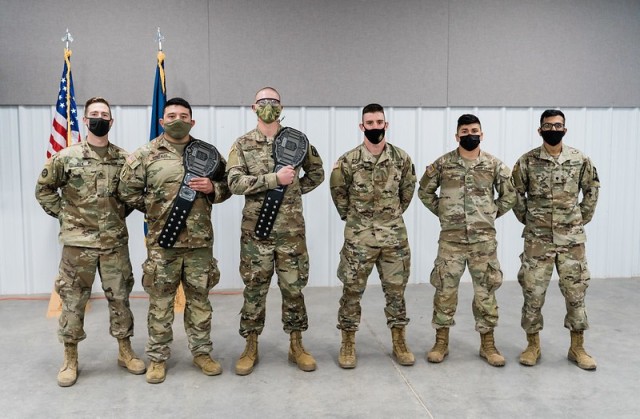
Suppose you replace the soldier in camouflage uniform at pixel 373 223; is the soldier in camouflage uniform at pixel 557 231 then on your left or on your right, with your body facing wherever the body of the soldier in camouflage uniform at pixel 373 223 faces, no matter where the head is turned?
on your left

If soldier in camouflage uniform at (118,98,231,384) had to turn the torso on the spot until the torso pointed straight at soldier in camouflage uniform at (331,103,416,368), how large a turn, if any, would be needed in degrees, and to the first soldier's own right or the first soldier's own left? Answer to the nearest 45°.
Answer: approximately 90° to the first soldier's own left

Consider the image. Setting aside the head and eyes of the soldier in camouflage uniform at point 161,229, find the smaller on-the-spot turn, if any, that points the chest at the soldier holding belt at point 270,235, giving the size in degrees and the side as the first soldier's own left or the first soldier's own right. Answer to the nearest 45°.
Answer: approximately 90° to the first soldier's own left

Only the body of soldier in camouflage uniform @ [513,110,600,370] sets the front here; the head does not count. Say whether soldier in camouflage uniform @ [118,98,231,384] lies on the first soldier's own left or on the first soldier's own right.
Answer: on the first soldier's own right

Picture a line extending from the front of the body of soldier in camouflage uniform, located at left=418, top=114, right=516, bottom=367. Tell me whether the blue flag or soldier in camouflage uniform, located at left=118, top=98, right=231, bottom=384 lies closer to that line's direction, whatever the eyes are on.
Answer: the soldier in camouflage uniform

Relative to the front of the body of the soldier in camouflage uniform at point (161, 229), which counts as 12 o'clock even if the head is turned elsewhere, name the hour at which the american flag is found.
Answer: The american flag is roughly at 5 o'clock from the soldier in camouflage uniform.

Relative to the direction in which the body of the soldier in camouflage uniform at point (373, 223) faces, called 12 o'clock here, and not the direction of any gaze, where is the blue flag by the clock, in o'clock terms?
The blue flag is roughly at 4 o'clock from the soldier in camouflage uniform.

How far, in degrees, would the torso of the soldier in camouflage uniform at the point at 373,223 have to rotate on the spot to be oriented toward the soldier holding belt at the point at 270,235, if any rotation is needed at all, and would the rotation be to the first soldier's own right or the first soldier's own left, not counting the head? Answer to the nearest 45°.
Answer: approximately 90° to the first soldier's own right

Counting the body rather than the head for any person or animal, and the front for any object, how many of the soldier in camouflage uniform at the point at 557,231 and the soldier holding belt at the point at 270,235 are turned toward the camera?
2

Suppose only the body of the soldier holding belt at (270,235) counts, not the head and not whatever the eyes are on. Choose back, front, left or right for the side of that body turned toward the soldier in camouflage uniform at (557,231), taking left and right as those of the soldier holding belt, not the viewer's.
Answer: left
